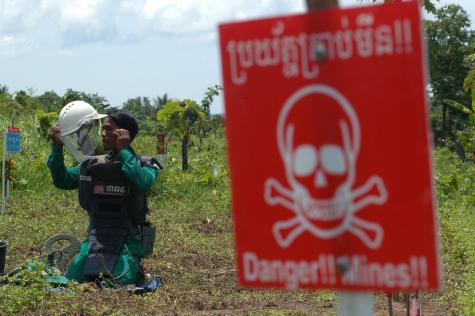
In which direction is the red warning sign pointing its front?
toward the camera

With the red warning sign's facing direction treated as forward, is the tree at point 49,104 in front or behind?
behind

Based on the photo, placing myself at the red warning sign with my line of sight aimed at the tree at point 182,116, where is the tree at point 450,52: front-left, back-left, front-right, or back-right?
front-right

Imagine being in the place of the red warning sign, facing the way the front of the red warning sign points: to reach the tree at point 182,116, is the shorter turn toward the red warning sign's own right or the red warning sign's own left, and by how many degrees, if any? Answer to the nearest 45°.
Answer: approximately 180°

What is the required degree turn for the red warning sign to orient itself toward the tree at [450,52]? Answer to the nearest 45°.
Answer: approximately 180°
